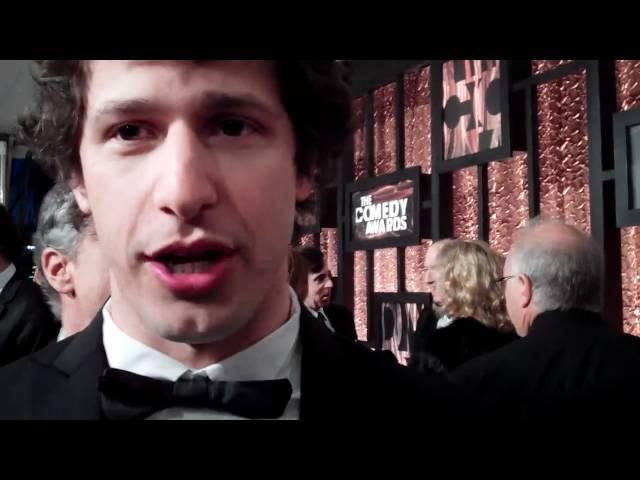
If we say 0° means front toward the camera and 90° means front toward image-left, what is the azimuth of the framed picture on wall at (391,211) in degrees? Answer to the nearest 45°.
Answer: approximately 45°

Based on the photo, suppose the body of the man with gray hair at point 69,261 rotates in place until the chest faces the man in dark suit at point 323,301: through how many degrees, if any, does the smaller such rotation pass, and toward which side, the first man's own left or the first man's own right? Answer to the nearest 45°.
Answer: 0° — they already face them

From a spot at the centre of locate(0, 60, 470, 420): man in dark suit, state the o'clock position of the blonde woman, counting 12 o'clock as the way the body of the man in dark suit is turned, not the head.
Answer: The blonde woman is roughly at 8 o'clock from the man in dark suit.

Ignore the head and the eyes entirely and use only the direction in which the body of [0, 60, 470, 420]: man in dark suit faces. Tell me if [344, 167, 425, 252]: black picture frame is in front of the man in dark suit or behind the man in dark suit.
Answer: behind

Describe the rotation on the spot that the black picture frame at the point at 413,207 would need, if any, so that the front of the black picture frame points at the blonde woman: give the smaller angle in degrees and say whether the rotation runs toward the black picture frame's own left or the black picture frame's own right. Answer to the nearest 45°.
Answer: approximately 45° to the black picture frame's own left

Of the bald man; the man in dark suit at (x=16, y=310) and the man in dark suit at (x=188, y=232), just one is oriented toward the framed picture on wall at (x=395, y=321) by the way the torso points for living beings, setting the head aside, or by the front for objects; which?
the bald man

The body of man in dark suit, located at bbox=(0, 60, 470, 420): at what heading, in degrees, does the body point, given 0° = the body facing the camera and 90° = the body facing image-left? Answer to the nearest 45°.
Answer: approximately 0°

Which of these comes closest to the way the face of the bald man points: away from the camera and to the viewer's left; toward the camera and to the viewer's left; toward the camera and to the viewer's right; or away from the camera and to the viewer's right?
away from the camera and to the viewer's left

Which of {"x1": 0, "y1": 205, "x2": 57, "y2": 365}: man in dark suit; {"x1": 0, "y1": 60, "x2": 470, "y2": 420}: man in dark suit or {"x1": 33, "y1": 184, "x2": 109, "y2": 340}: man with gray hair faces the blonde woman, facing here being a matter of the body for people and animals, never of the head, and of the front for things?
the man with gray hair

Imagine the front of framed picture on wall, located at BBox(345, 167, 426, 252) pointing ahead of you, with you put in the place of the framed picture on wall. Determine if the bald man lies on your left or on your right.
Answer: on your left
